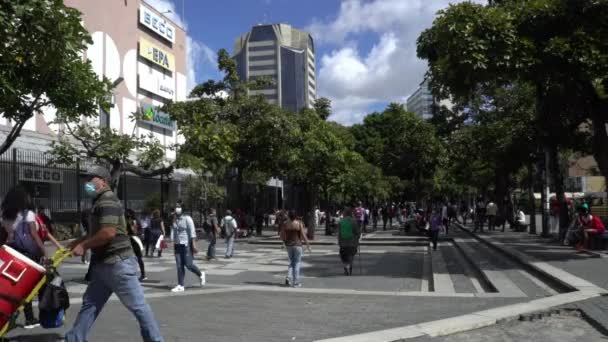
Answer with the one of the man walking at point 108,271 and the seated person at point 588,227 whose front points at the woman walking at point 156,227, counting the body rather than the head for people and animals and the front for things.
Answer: the seated person

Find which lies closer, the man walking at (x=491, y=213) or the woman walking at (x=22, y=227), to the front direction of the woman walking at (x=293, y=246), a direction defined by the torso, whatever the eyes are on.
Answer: the man walking

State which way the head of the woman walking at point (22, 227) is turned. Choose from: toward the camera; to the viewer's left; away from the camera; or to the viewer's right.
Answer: away from the camera

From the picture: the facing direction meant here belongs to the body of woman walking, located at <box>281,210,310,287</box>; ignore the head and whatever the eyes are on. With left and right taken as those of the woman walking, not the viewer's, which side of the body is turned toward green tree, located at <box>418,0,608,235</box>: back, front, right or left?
right

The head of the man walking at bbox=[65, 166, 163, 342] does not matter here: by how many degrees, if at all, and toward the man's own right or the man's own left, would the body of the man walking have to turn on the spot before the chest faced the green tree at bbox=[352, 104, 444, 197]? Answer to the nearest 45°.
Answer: approximately 135° to the man's own right

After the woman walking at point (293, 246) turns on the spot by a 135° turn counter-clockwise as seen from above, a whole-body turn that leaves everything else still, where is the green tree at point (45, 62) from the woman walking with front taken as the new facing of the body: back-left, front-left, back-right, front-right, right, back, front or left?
front

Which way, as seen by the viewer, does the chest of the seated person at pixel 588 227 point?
to the viewer's left

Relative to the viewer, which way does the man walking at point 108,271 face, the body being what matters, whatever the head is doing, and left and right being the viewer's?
facing to the left of the viewer

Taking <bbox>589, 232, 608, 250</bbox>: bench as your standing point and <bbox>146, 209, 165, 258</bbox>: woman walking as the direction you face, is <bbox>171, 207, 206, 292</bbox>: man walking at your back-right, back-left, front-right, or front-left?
front-left

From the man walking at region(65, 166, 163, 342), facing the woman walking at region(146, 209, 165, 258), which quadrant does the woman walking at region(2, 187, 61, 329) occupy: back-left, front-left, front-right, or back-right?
front-left

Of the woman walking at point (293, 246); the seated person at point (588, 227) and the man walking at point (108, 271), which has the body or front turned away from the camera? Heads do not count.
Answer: the woman walking

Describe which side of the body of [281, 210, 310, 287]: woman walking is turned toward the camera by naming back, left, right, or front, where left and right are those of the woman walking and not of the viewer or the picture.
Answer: back
